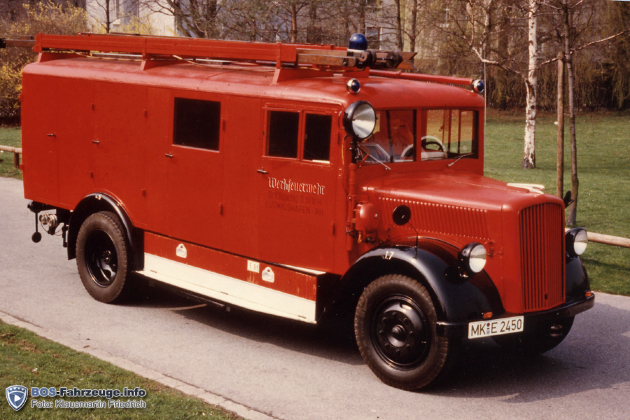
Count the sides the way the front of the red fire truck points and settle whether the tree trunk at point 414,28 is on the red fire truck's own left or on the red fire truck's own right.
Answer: on the red fire truck's own left

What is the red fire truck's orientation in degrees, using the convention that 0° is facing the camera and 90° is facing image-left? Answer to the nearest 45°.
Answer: approximately 315°

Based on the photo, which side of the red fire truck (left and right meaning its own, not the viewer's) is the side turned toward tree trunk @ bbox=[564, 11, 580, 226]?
left

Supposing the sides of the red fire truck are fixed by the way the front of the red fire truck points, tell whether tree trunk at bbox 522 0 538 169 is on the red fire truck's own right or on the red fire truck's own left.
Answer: on the red fire truck's own left

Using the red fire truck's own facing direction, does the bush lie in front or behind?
behind
